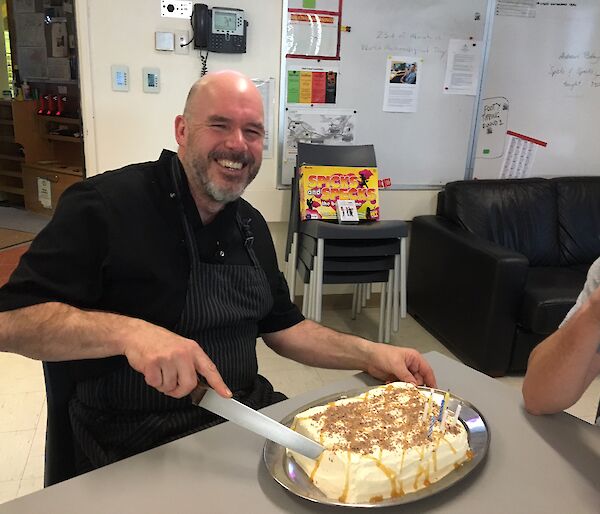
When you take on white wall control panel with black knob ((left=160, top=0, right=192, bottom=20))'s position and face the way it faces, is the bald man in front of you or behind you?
in front

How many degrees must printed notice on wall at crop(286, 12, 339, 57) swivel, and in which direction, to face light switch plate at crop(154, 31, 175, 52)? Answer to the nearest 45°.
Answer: approximately 90° to its right

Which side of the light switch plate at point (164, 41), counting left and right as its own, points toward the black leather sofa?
left

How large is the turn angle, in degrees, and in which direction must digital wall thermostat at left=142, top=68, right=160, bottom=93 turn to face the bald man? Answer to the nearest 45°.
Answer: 0° — it already faces them

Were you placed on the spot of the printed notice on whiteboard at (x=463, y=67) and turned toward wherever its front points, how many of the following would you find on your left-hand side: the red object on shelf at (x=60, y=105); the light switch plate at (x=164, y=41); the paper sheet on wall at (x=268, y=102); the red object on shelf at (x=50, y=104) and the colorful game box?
0

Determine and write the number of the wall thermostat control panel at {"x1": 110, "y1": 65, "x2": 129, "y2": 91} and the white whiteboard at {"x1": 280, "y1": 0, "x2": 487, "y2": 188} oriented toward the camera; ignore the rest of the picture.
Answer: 2

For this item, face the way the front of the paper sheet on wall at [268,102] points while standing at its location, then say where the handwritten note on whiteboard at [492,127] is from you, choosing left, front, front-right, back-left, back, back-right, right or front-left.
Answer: left

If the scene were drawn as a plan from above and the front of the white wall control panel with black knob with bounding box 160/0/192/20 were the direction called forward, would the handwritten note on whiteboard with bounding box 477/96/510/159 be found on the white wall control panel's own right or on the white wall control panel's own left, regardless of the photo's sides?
on the white wall control panel's own left

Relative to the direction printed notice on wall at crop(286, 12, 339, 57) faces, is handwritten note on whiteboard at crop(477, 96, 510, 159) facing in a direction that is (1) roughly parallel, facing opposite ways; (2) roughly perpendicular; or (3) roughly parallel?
roughly parallel

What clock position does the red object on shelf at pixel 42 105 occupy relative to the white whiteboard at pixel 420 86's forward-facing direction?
The red object on shelf is roughly at 4 o'clock from the white whiteboard.

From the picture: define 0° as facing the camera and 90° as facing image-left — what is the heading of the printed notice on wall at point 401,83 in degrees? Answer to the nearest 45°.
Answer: approximately 0°

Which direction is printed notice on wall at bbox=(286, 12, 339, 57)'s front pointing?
toward the camera

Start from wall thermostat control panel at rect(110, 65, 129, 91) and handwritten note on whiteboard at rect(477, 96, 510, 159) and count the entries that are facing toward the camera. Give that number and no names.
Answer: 2

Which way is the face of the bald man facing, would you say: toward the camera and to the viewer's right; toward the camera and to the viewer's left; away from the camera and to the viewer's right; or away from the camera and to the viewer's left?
toward the camera and to the viewer's right

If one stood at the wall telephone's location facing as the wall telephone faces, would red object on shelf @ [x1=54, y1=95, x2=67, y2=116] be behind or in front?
behind

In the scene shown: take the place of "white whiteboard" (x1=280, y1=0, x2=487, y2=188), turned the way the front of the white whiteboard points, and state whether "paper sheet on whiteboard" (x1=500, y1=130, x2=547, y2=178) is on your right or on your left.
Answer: on your left

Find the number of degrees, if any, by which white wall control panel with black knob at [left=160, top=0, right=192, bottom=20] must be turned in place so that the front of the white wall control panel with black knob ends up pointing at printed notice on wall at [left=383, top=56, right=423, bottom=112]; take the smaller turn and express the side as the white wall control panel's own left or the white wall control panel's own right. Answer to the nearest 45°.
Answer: approximately 90° to the white wall control panel's own left

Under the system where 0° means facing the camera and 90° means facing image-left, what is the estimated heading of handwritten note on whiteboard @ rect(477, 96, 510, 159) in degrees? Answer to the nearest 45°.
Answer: approximately 0°

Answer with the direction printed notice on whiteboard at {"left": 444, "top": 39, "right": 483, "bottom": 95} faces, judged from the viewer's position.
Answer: facing the viewer
